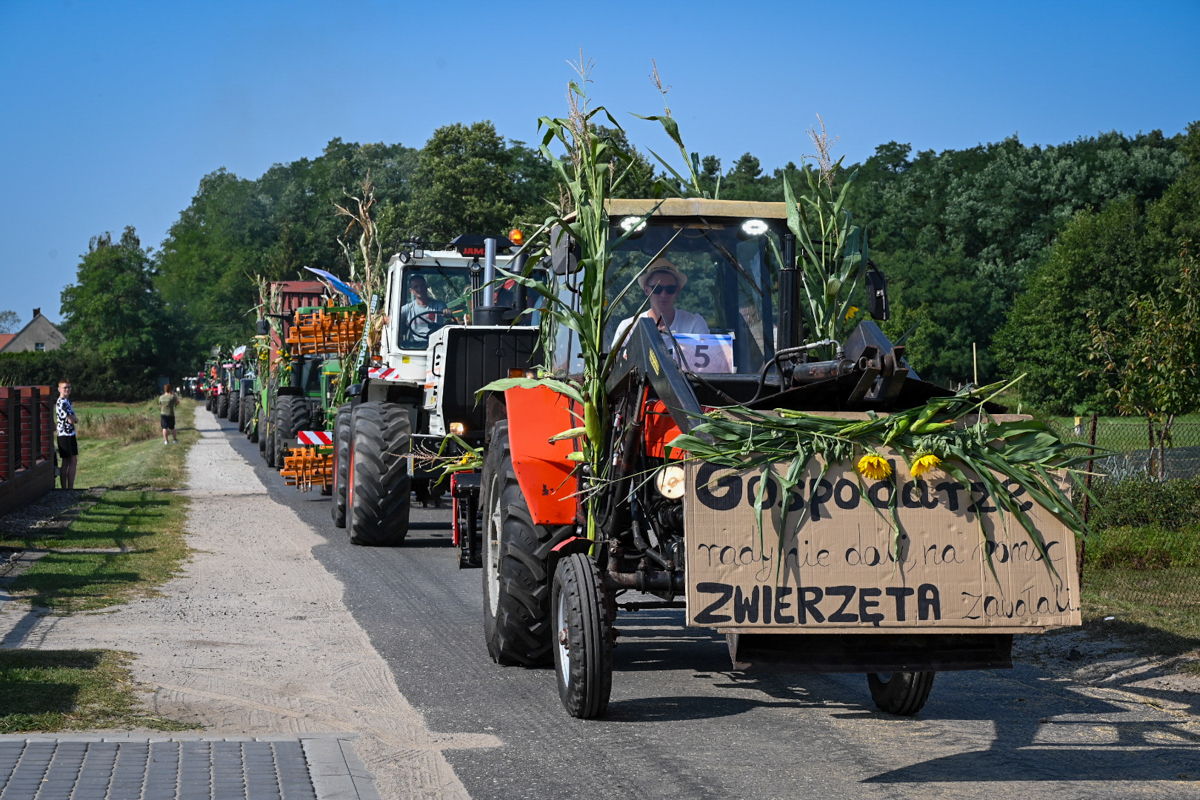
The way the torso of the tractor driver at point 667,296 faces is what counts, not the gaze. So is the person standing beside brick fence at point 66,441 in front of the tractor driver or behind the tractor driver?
behind

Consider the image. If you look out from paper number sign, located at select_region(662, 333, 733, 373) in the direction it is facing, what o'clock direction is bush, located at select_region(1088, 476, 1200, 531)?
The bush is roughly at 7 o'clock from the paper number sign.

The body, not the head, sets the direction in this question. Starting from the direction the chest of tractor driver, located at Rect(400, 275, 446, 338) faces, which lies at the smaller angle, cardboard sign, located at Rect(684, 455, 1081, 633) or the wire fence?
the cardboard sign

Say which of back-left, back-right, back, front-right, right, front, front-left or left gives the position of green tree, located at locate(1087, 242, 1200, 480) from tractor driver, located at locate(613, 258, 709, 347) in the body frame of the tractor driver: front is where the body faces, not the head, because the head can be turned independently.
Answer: back-left

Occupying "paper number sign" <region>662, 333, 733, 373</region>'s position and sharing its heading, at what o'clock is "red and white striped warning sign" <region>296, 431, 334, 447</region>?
The red and white striped warning sign is roughly at 5 o'clock from the paper number sign.

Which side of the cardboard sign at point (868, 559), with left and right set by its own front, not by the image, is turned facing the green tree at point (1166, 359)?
back
